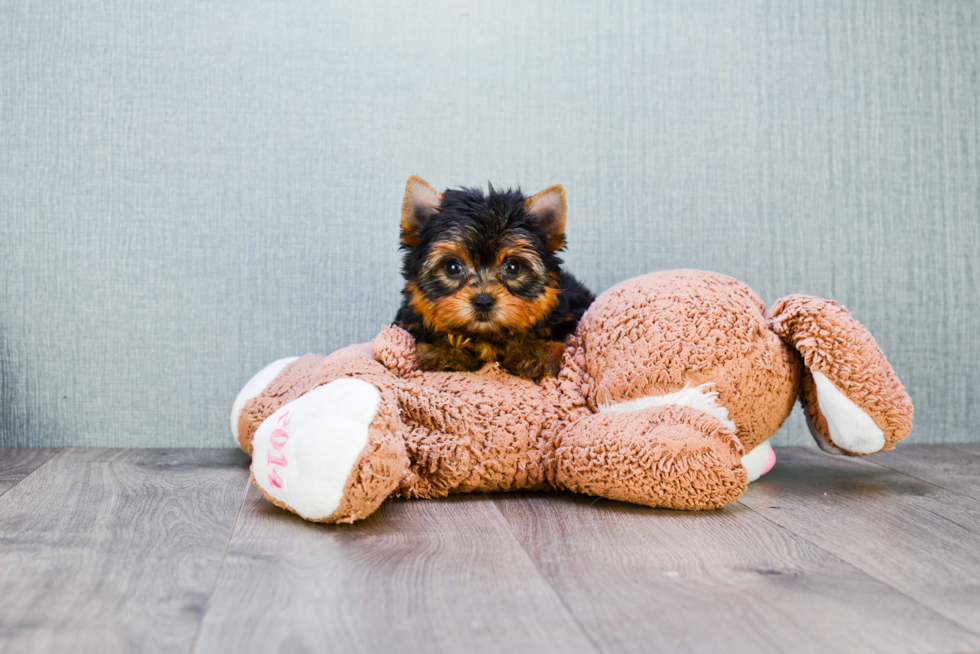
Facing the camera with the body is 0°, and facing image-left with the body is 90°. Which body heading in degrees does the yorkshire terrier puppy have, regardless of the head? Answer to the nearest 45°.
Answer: approximately 0°
